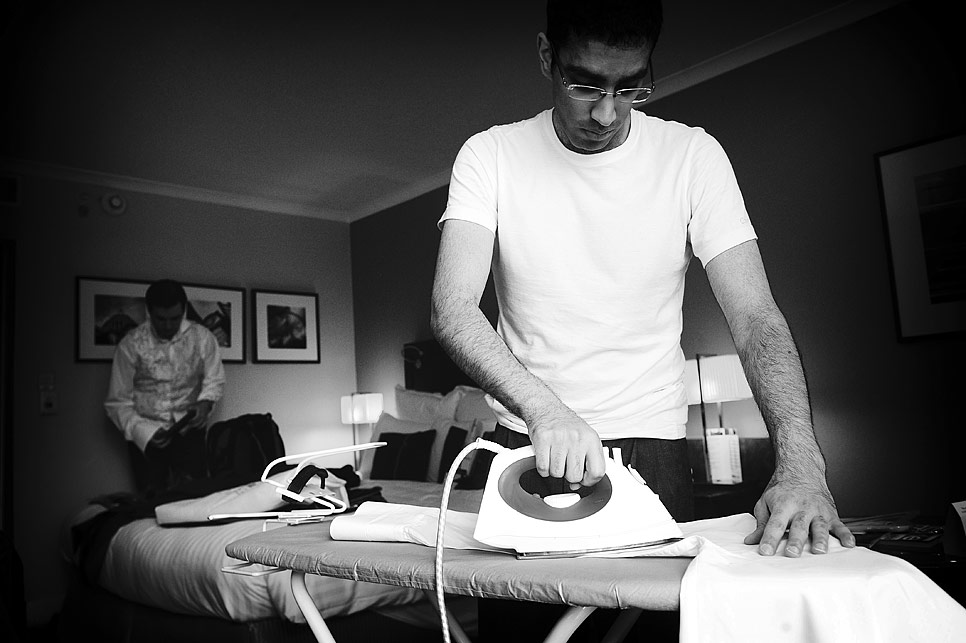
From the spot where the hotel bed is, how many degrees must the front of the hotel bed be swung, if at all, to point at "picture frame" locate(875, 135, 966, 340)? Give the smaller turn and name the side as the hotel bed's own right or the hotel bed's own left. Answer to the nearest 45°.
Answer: approximately 135° to the hotel bed's own left

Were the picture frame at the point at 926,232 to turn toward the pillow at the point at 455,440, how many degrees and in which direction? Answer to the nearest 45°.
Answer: approximately 45° to its right

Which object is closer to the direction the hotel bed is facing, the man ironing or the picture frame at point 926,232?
the man ironing

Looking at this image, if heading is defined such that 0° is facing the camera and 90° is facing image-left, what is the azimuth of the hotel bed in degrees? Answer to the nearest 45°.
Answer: approximately 45°

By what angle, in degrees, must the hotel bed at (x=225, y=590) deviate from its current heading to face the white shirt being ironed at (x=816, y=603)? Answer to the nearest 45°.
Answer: approximately 45° to its left
